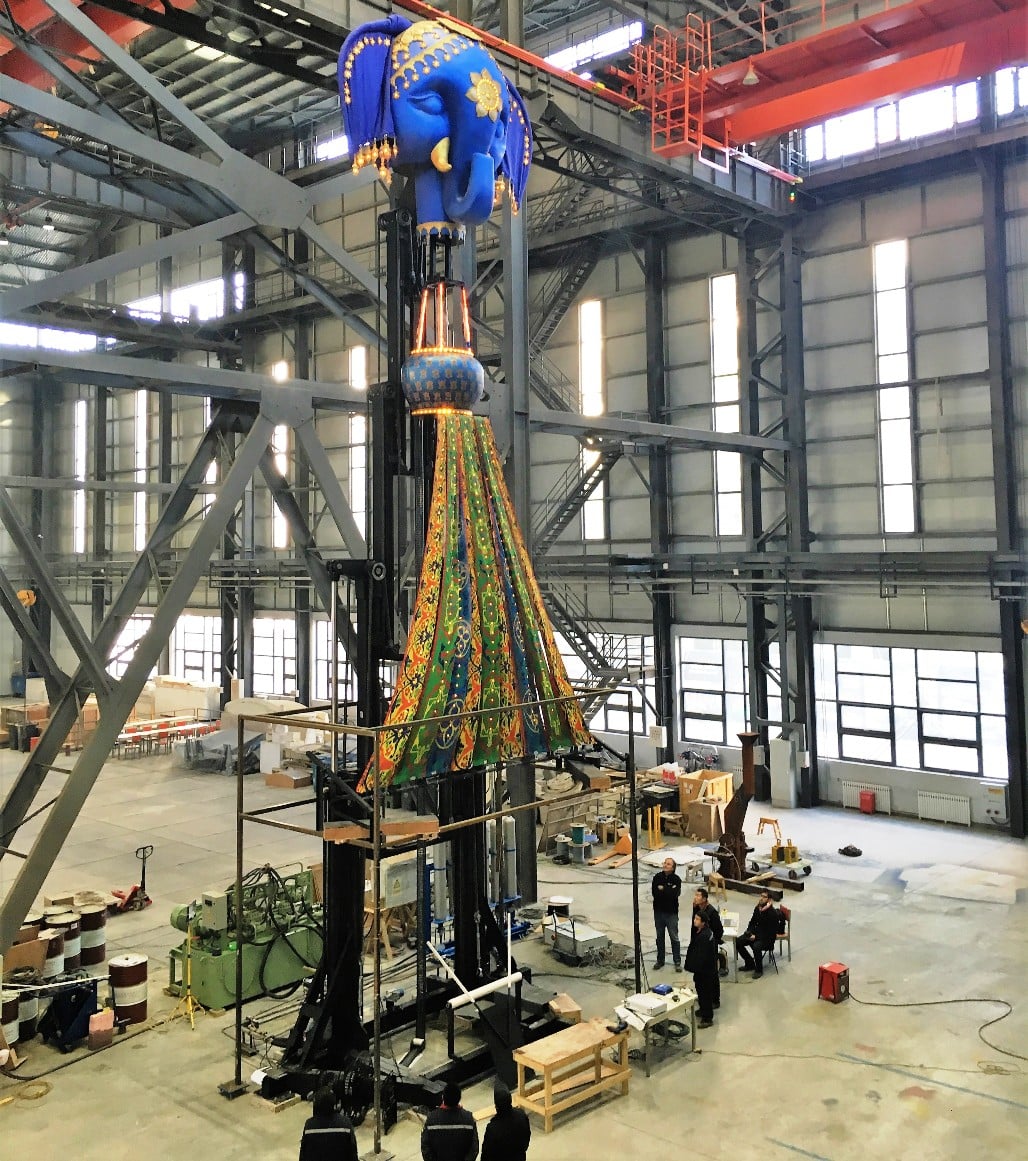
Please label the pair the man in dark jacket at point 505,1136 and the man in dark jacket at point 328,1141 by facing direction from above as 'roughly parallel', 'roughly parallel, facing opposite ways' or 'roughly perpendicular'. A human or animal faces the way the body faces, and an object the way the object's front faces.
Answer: roughly parallel

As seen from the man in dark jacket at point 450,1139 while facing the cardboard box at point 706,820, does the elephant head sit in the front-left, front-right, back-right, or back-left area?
front-left

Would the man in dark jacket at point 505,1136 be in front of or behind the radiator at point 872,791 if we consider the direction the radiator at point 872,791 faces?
in front

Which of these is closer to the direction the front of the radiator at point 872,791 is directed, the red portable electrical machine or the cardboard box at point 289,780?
the red portable electrical machine

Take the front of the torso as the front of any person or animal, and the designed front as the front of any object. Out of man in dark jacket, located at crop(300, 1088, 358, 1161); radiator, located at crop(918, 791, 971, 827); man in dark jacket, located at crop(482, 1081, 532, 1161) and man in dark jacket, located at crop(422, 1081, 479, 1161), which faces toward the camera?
the radiator

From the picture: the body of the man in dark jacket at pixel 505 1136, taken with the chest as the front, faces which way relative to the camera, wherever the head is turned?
away from the camera

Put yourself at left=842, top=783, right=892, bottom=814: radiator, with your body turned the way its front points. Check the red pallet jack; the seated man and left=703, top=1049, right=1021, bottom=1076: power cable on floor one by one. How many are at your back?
0

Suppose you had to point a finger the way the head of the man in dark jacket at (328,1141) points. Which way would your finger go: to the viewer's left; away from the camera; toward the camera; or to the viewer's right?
away from the camera

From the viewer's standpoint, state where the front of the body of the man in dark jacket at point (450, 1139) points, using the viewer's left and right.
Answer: facing away from the viewer

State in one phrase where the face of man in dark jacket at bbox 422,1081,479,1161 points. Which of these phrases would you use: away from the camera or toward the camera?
away from the camera

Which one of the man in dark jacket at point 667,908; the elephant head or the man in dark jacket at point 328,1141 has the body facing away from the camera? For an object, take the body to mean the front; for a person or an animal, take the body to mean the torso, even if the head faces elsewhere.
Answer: the man in dark jacket at point 328,1141

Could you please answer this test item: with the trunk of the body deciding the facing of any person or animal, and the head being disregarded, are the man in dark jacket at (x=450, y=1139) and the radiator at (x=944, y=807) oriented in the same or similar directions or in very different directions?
very different directions

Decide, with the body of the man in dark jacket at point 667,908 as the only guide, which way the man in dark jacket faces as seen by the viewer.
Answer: toward the camera

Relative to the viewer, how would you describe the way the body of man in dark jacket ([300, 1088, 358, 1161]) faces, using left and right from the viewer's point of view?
facing away from the viewer

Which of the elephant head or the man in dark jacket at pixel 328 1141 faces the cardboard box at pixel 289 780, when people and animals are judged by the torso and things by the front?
the man in dark jacket

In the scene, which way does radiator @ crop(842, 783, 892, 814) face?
toward the camera

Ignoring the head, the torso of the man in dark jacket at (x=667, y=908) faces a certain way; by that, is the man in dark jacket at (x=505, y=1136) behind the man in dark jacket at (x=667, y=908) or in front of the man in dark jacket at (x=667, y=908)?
in front

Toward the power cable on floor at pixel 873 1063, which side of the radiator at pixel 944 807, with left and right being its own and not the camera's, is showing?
front

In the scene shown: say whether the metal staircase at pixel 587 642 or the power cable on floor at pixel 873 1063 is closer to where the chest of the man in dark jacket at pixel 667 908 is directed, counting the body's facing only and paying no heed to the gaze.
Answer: the power cable on floor
